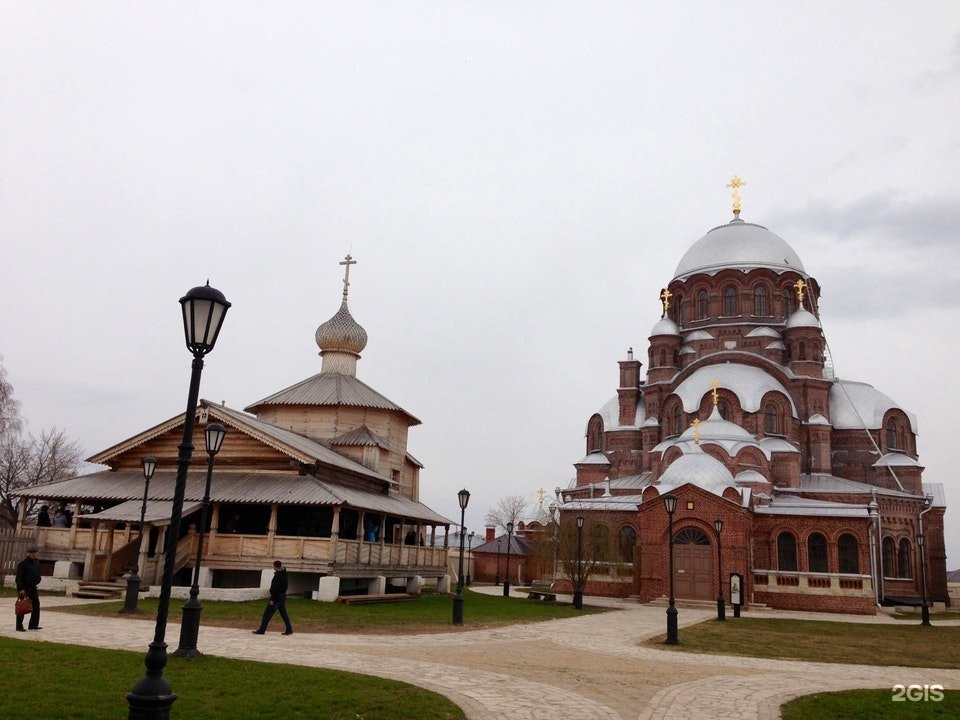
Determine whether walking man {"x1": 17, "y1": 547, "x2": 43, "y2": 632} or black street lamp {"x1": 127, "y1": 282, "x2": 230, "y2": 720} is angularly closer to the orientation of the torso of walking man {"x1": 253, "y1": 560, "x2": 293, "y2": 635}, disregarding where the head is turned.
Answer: the walking man

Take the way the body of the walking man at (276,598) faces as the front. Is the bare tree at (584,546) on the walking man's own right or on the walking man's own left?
on the walking man's own right

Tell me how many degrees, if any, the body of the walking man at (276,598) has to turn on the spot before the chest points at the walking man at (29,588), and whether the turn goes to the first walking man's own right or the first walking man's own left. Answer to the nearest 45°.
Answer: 0° — they already face them

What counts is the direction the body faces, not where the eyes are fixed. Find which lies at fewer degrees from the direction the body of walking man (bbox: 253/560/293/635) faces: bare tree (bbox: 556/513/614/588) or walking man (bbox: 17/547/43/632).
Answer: the walking man

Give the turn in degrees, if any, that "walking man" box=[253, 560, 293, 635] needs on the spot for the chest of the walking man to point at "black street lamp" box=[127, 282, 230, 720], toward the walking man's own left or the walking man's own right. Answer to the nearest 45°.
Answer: approximately 90° to the walking man's own left

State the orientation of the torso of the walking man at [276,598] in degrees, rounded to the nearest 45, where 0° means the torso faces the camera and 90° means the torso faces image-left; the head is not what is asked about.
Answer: approximately 90°
